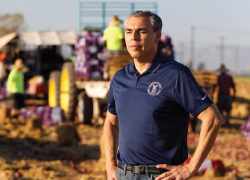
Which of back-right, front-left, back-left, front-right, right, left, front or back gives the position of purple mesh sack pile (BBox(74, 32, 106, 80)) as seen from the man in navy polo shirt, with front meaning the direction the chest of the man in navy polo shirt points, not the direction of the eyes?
back-right

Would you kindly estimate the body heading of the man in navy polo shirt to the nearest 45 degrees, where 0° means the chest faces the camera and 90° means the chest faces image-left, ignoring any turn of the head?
approximately 45°
